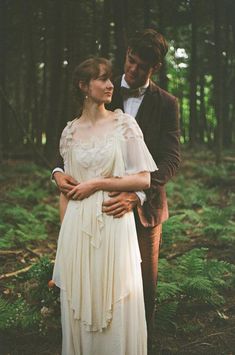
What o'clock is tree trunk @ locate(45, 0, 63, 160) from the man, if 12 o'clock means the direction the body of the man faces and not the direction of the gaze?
The tree trunk is roughly at 4 o'clock from the man.

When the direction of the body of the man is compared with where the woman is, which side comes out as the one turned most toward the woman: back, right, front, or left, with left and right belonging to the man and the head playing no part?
front

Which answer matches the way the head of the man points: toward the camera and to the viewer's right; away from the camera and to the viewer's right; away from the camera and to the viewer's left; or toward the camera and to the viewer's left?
toward the camera and to the viewer's left

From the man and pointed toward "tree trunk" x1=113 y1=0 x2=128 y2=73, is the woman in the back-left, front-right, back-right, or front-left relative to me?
back-left

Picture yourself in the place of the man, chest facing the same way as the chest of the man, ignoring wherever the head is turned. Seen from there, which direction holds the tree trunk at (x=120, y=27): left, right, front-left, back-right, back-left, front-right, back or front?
back-right

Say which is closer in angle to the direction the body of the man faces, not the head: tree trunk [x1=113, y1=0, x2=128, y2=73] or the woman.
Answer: the woman

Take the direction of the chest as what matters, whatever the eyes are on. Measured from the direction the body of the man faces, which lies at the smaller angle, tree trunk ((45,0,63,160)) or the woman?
the woman

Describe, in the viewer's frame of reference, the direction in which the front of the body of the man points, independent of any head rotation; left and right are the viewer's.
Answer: facing the viewer and to the left of the viewer
